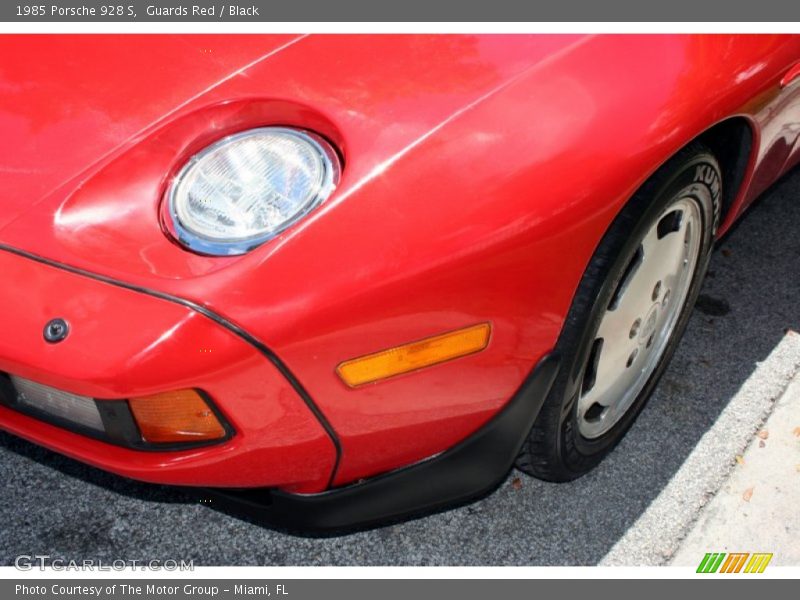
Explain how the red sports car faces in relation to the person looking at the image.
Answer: facing the viewer and to the left of the viewer
